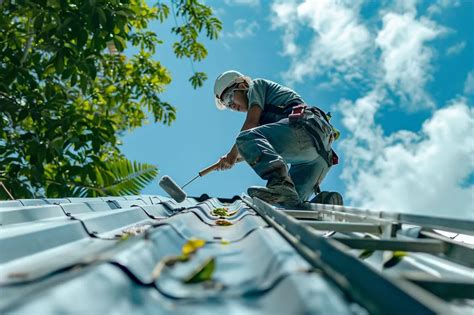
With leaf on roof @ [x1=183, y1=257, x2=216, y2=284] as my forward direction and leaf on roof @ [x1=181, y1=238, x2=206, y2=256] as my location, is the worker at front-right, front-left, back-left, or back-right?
back-left

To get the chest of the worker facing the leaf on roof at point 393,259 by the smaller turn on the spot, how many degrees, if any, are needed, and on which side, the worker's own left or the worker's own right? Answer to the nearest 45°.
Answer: approximately 90° to the worker's own left

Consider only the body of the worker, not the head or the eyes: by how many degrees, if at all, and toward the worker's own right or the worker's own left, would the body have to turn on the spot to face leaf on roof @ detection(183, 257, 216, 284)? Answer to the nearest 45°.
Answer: approximately 90° to the worker's own left

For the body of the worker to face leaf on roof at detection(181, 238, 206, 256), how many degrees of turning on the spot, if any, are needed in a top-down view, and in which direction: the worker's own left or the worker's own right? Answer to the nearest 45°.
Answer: approximately 90° to the worker's own left

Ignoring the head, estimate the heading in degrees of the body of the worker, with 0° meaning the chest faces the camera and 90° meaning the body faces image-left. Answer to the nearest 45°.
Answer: approximately 90°
